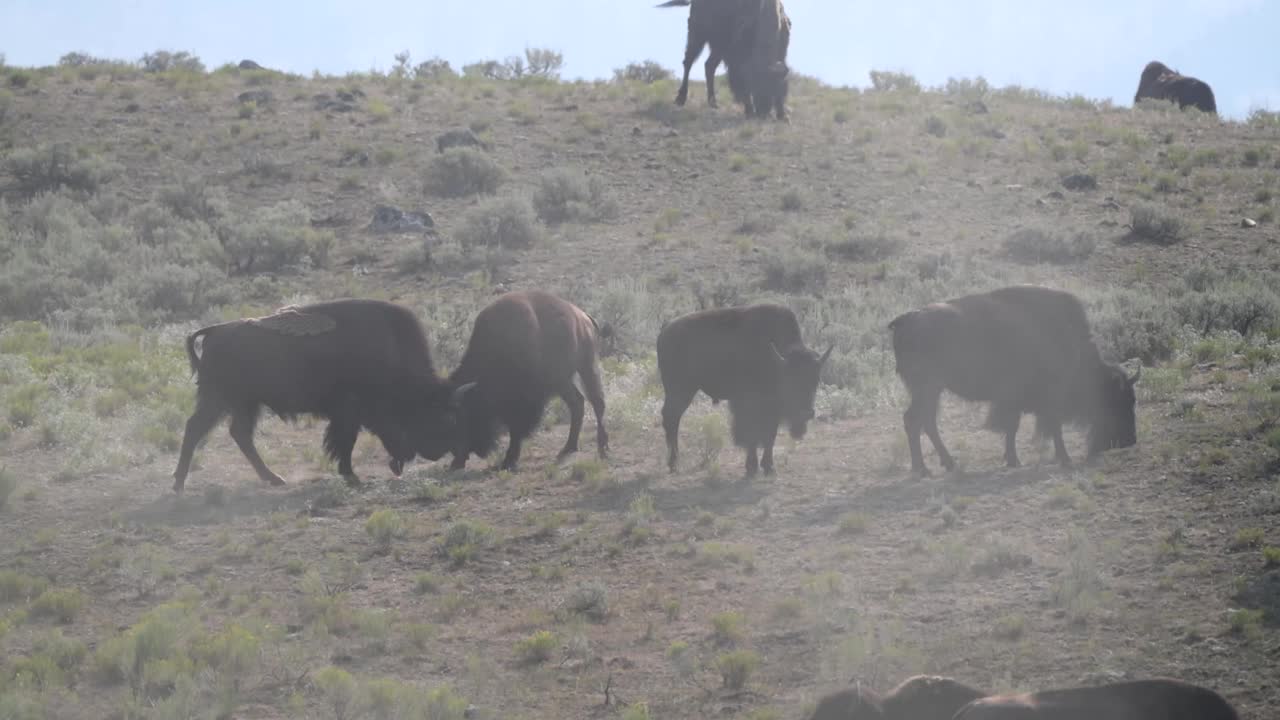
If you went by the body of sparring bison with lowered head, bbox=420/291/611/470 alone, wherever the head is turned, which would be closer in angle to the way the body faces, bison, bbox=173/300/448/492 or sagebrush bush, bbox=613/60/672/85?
the bison

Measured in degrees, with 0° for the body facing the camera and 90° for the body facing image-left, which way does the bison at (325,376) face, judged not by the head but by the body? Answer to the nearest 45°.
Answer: approximately 270°

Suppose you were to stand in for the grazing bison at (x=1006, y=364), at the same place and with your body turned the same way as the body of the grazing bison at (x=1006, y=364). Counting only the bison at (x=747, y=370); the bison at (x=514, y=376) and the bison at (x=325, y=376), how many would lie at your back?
3

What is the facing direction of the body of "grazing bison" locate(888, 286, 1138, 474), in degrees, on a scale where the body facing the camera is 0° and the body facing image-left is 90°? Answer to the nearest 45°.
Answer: approximately 270°

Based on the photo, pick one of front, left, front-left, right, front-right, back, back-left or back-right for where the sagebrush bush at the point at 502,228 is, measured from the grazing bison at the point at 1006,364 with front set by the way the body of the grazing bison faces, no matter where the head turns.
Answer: back-left

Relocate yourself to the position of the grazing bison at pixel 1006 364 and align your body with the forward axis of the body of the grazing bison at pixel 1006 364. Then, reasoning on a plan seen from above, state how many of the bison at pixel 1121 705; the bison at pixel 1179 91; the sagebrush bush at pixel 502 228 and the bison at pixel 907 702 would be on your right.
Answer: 2

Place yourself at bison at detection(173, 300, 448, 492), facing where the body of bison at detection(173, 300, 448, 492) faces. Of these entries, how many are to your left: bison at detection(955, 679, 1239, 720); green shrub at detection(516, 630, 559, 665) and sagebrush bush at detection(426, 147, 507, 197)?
1

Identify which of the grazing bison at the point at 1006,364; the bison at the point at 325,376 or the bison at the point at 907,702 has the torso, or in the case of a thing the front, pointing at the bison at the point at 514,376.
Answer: the bison at the point at 325,376

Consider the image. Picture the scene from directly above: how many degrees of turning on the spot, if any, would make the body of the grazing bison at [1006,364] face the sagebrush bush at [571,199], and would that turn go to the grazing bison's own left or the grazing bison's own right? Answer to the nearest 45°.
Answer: approximately 135° to the grazing bison's own left

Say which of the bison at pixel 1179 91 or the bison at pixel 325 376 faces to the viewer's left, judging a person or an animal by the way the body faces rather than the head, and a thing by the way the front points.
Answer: the bison at pixel 1179 91

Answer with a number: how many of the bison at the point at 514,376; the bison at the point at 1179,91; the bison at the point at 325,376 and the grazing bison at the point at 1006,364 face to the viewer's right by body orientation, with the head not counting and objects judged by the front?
2

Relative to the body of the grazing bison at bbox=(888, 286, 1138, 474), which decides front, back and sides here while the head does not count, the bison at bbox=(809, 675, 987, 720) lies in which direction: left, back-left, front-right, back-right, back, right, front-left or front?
right
